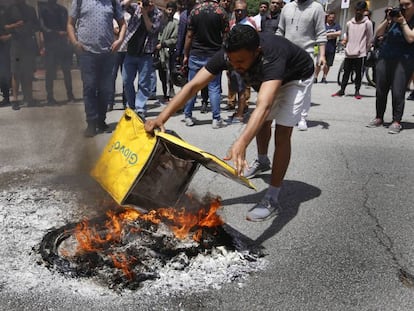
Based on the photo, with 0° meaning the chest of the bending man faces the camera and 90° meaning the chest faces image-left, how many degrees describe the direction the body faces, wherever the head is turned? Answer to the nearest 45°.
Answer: approximately 45°

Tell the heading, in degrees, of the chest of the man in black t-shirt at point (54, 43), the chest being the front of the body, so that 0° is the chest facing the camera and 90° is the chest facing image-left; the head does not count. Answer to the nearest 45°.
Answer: approximately 0°
